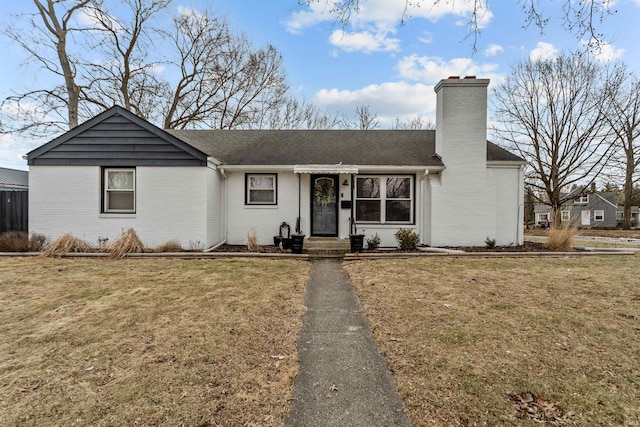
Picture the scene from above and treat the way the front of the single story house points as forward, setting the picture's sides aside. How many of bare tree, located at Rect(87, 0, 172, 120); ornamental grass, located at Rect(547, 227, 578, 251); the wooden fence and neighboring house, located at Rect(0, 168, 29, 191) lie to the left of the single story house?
1

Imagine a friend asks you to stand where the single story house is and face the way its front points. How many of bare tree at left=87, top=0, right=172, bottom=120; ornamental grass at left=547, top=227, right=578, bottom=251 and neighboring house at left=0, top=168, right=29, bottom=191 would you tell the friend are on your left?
1

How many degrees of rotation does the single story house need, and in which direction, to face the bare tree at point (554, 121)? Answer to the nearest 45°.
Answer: approximately 135° to its left

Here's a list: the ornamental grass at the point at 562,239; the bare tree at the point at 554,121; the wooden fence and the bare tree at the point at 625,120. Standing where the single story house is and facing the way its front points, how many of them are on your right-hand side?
1

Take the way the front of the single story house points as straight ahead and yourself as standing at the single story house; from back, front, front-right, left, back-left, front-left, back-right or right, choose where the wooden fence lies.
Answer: right

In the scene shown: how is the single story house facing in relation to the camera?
toward the camera

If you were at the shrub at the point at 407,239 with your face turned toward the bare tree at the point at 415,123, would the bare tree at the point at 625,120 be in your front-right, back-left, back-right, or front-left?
front-right

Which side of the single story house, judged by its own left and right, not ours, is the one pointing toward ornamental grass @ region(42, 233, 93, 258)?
right

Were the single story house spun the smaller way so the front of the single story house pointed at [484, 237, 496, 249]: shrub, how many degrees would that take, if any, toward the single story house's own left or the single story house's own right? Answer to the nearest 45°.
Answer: approximately 90° to the single story house's own left
